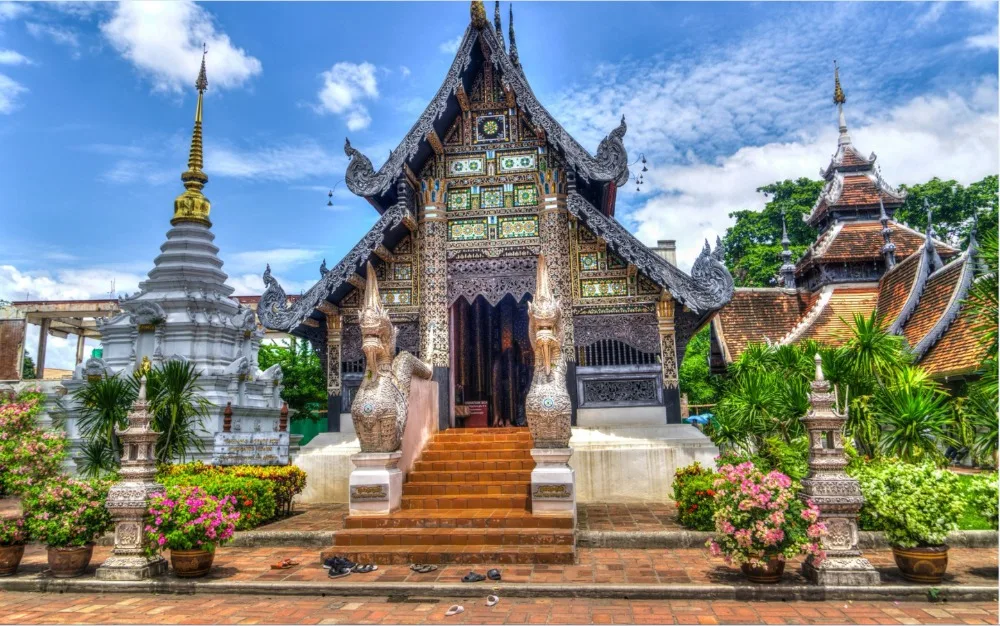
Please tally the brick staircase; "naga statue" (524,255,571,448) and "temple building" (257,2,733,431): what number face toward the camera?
3

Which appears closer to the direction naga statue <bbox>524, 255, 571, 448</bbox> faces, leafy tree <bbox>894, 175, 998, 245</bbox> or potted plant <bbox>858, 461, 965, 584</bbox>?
the potted plant

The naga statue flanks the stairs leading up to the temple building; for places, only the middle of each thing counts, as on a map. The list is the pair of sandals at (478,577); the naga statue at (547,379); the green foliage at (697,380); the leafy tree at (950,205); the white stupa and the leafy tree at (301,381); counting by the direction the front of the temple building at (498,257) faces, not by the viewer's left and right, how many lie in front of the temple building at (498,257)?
2

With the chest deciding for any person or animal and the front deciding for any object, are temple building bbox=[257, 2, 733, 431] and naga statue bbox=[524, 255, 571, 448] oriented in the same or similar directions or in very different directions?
same or similar directions

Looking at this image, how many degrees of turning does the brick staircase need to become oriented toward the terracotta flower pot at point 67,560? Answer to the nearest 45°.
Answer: approximately 90° to its right

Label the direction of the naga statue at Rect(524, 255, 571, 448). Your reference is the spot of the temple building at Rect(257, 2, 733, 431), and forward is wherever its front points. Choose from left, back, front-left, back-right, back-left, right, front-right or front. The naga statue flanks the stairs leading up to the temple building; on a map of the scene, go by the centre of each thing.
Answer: front

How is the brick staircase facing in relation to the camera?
toward the camera

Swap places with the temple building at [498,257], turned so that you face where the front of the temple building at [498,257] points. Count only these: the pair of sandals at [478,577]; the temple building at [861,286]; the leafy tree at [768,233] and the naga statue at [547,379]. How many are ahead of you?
2

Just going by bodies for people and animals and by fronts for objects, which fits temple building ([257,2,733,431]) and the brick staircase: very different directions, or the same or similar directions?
same or similar directions

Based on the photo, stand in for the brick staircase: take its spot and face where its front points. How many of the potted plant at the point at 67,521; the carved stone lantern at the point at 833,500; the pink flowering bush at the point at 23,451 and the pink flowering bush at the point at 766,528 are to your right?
2

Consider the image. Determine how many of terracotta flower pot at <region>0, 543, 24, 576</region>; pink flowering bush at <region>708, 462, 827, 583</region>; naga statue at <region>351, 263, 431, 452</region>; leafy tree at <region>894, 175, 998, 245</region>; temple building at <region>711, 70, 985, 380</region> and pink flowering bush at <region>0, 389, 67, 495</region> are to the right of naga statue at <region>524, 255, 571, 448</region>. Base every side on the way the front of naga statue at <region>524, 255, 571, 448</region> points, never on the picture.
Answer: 3

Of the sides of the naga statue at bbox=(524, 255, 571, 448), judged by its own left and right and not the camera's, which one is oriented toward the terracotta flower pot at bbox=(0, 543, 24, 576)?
right

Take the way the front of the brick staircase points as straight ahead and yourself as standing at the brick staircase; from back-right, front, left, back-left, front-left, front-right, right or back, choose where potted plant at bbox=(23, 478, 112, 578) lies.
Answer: right

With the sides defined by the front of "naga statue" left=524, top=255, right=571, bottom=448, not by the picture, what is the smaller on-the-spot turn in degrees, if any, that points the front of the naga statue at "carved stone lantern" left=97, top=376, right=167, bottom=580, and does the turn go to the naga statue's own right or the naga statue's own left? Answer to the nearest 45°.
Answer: approximately 90° to the naga statue's own right

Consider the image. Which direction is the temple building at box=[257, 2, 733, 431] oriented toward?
toward the camera

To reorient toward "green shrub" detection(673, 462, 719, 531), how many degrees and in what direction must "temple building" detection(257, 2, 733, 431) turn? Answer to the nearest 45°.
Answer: approximately 45° to its left
